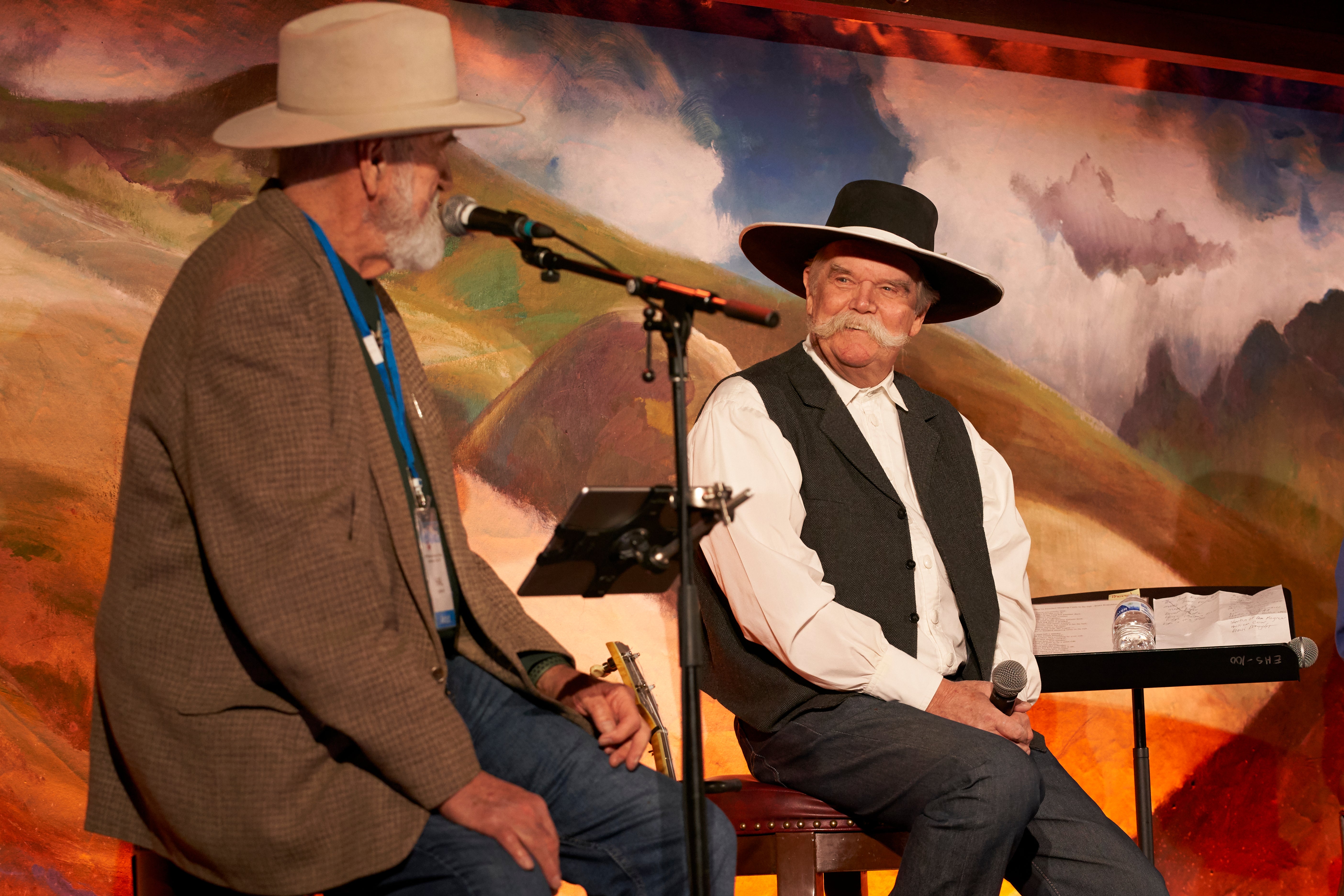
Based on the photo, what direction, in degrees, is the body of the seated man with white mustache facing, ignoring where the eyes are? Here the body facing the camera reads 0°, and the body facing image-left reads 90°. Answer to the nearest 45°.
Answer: approximately 315°

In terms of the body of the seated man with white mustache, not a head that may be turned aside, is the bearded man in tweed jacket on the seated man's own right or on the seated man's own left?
on the seated man's own right

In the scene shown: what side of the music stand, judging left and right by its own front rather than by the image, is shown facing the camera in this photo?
front

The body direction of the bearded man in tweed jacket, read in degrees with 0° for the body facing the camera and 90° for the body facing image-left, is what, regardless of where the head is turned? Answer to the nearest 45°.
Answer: approximately 270°

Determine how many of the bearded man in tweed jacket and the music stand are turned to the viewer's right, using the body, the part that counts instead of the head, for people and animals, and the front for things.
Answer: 1

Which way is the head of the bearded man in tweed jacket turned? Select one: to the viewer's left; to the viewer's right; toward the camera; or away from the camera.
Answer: to the viewer's right
